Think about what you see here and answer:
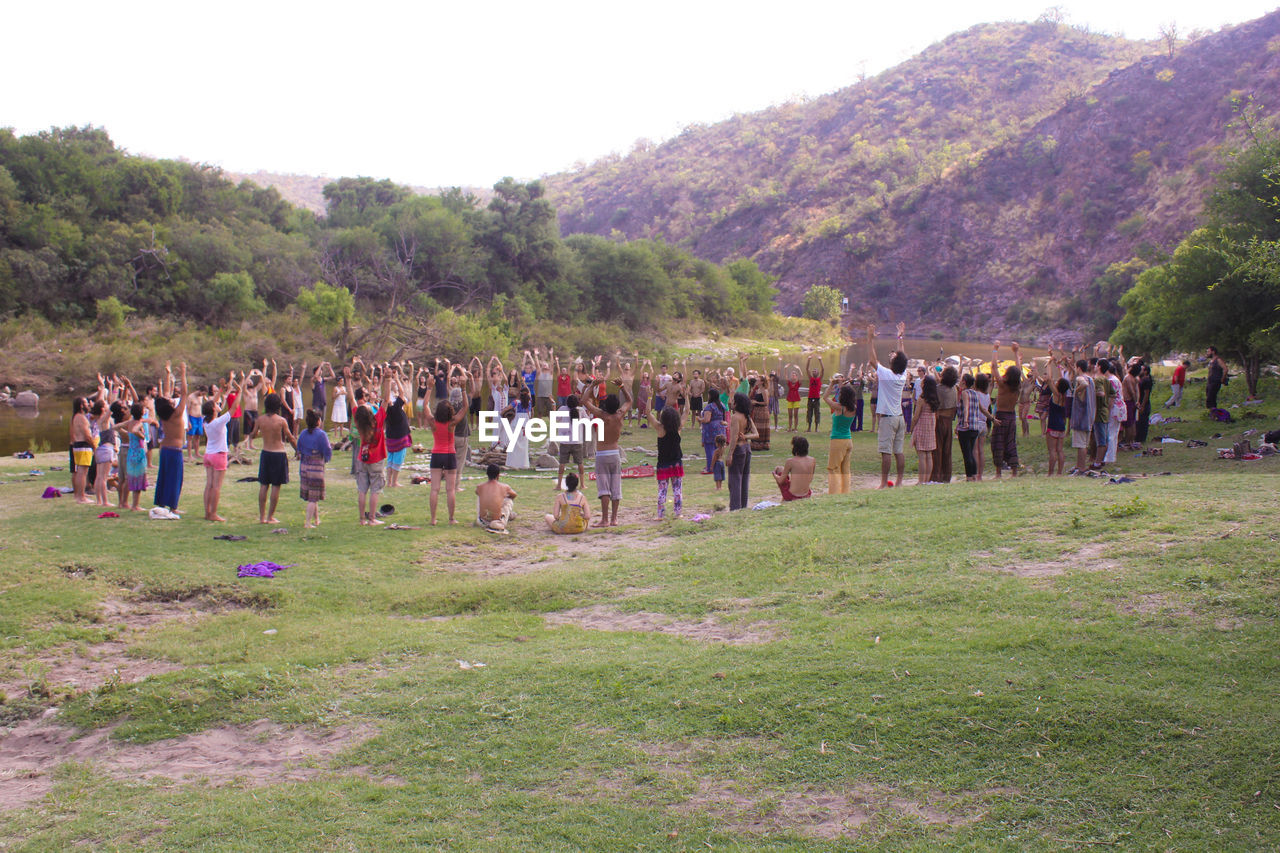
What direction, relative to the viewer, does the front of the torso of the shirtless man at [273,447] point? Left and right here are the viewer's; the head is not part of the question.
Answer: facing away from the viewer

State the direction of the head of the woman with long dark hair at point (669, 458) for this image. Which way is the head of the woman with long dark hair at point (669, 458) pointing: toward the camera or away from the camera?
away from the camera

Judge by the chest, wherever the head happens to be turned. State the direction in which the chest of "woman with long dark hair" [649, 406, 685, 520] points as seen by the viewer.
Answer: away from the camera

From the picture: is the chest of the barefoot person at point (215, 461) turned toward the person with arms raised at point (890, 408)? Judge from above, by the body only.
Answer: no

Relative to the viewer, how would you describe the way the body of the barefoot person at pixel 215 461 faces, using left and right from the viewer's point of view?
facing away from the viewer and to the right of the viewer

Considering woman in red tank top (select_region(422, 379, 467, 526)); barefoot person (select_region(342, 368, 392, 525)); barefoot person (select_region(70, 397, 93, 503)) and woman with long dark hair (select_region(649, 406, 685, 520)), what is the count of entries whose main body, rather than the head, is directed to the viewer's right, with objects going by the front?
1

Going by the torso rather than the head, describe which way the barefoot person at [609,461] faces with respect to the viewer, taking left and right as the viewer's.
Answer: facing away from the viewer

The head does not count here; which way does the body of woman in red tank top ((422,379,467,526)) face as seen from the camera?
away from the camera

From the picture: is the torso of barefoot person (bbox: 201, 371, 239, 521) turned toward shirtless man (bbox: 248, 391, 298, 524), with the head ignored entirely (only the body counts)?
no

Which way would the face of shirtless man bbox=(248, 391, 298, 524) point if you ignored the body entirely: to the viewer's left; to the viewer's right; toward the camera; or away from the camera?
away from the camera

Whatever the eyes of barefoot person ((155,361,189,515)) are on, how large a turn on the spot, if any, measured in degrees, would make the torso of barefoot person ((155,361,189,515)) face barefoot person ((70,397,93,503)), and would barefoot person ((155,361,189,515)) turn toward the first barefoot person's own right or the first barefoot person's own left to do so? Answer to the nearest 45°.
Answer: approximately 90° to the first barefoot person's own left

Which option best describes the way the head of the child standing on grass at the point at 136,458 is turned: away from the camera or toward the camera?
away from the camera

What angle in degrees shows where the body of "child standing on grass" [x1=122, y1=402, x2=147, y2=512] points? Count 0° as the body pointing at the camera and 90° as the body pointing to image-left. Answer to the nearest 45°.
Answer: approximately 225°

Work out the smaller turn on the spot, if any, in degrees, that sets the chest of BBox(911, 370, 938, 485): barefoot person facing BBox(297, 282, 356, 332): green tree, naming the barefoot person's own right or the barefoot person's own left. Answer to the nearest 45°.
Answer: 0° — they already face it

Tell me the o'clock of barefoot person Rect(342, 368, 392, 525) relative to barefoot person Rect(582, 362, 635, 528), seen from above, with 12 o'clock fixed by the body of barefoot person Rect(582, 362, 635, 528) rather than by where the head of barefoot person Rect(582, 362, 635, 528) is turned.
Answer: barefoot person Rect(342, 368, 392, 525) is roughly at 9 o'clock from barefoot person Rect(582, 362, 635, 528).

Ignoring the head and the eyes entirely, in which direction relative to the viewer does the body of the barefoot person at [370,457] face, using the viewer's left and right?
facing away from the viewer

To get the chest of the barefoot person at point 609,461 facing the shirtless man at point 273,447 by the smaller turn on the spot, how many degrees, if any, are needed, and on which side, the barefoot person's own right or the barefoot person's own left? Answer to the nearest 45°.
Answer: approximately 90° to the barefoot person's own left

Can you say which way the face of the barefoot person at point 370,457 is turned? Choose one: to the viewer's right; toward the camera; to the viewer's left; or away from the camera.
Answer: away from the camera

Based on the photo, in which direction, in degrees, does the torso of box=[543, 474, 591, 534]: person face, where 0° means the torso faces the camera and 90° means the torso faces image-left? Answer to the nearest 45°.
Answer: approximately 180°
